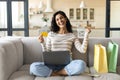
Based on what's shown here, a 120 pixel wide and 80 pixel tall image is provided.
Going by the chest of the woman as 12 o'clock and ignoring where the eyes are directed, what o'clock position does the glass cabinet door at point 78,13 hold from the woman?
The glass cabinet door is roughly at 6 o'clock from the woman.

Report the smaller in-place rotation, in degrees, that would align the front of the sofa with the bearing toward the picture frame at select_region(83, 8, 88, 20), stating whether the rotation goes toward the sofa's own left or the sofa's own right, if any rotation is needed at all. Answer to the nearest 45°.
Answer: approximately 180°
